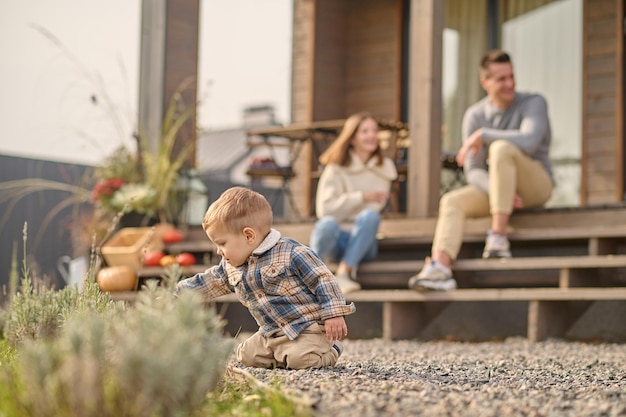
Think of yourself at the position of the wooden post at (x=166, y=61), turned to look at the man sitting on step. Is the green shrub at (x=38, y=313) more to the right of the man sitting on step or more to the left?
right

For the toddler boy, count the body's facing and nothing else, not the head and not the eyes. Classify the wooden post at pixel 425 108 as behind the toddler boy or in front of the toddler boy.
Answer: behind

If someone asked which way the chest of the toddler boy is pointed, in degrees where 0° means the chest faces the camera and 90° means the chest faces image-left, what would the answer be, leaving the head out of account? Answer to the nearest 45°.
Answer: approximately 45°

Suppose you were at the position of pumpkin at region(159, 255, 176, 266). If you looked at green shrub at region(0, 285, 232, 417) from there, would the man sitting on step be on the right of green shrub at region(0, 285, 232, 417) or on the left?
left

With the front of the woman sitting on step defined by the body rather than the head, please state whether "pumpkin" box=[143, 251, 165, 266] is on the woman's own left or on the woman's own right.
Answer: on the woman's own right

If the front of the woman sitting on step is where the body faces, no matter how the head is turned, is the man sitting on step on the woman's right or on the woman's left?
on the woman's left

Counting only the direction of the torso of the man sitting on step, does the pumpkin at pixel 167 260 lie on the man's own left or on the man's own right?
on the man's own right

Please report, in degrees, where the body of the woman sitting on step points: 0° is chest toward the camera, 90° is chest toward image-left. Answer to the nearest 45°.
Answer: approximately 0°
